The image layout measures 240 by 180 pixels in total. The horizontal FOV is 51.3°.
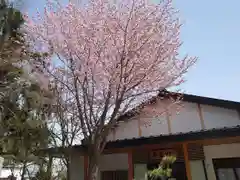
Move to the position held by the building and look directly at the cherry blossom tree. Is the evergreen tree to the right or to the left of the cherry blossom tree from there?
right

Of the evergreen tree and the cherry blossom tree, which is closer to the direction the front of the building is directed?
the cherry blossom tree

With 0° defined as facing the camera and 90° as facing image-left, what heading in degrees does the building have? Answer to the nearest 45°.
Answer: approximately 0°

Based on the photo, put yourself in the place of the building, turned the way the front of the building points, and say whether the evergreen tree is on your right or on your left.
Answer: on your right

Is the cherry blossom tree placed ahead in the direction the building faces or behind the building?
ahead
